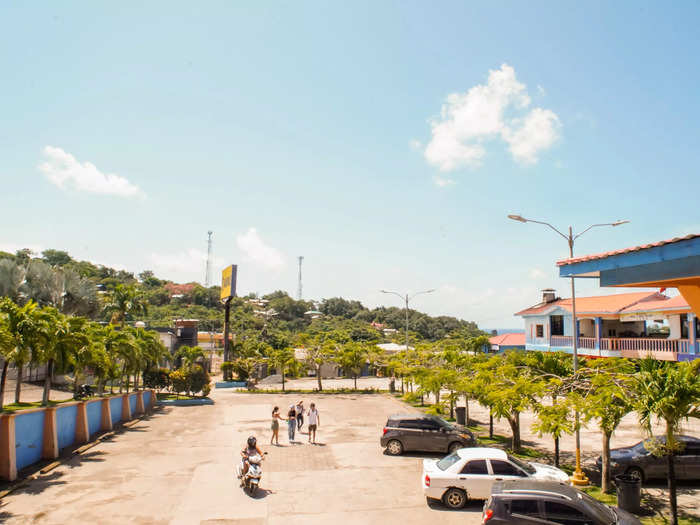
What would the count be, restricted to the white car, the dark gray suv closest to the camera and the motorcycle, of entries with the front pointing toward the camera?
1

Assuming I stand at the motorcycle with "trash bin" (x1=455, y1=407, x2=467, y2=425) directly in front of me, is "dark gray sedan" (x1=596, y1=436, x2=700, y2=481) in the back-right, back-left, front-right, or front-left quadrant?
front-right

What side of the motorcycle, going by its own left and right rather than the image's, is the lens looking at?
front

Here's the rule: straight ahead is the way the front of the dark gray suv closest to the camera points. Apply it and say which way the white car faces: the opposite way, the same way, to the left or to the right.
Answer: the same way

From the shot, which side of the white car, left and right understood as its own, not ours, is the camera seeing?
right

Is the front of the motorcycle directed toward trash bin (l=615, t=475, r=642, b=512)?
no

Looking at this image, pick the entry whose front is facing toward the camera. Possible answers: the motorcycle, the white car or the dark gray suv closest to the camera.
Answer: the motorcycle

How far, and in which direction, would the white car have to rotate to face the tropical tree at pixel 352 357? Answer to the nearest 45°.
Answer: approximately 90° to its left

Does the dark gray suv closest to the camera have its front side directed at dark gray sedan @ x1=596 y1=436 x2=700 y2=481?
no

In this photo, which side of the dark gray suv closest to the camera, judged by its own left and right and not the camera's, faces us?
right
